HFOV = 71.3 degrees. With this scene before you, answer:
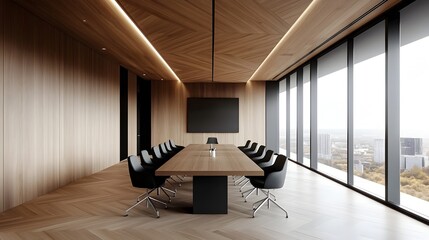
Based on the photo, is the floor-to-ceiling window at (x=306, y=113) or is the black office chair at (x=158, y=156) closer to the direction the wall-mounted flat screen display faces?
the black office chair

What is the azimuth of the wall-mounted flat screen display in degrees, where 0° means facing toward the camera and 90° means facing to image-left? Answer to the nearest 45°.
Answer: approximately 0°

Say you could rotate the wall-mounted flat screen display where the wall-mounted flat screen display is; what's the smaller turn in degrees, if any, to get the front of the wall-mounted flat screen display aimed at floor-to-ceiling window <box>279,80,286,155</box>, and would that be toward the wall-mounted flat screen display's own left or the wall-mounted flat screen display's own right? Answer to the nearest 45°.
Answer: approximately 90° to the wall-mounted flat screen display's own left

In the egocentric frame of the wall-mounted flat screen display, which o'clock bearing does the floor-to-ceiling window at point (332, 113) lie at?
The floor-to-ceiling window is roughly at 11 o'clock from the wall-mounted flat screen display.
